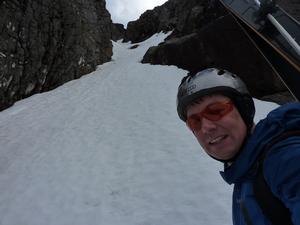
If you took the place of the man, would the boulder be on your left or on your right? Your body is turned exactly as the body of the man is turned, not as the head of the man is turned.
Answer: on your right

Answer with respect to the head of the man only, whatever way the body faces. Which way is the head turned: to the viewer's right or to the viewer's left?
to the viewer's left

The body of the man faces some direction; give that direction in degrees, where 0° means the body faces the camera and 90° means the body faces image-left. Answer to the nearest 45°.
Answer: approximately 45°
